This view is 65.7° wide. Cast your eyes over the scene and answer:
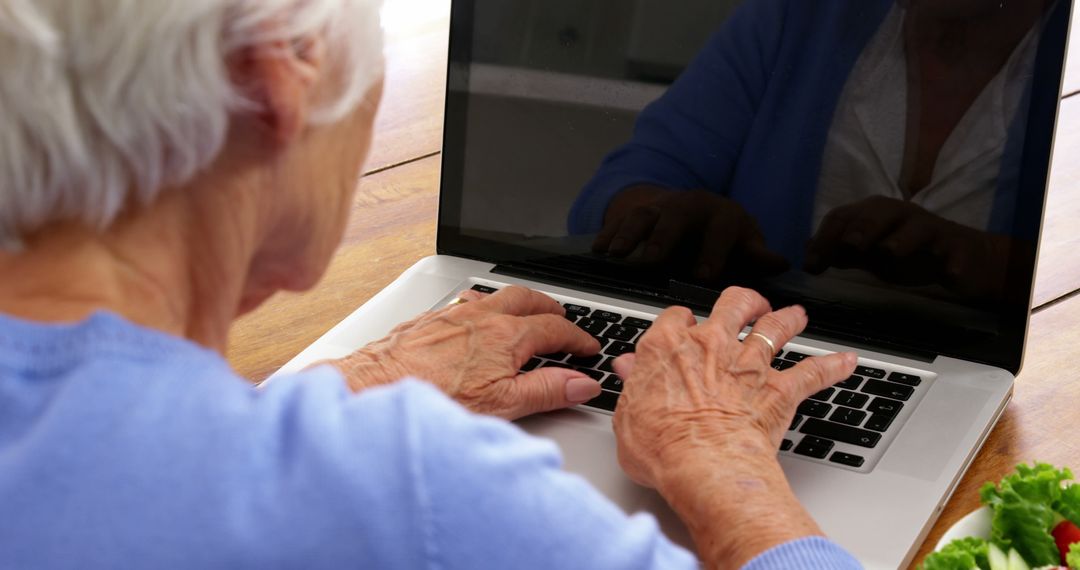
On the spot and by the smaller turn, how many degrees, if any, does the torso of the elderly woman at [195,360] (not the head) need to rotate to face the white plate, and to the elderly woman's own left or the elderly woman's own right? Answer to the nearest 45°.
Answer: approximately 45° to the elderly woman's own right

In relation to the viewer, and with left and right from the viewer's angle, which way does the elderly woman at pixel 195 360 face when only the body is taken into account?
facing away from the viewer and to the right of the viewer

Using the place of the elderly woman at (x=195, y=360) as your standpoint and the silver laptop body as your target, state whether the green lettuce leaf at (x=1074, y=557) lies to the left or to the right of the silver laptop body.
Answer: right

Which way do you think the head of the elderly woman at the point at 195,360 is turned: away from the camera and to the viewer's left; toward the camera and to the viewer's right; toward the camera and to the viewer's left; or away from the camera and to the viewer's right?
away from the camera and to the viewer's right

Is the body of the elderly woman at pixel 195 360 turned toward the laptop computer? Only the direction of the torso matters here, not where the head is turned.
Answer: yes

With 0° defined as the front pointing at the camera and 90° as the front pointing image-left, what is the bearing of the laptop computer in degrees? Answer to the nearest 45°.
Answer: approximately 45°

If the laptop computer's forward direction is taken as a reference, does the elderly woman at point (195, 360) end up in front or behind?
in front

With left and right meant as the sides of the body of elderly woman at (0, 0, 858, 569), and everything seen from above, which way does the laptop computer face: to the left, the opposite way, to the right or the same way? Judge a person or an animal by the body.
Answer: the opposite way
